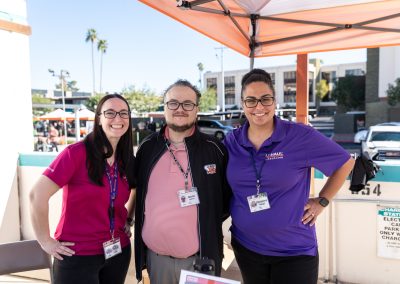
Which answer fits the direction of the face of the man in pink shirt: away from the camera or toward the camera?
toward the camera

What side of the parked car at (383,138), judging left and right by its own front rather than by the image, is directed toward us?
front

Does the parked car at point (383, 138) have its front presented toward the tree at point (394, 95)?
no

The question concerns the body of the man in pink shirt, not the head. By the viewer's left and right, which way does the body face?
facing the viewer

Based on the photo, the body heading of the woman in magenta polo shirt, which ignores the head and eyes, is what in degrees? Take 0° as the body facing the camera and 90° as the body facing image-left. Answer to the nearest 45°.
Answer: approximately 315°

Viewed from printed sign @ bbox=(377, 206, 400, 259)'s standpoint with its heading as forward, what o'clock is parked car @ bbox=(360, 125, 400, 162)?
The parked car is roughly at 6 o'clock from the printed sign.

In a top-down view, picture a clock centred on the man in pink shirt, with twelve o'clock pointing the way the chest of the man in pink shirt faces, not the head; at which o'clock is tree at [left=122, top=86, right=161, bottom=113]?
The tree is roughly at 6 o'clock from the man in pink shirt.

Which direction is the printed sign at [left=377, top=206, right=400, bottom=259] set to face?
toward the camera

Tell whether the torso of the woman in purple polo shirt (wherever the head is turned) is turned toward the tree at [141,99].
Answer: no

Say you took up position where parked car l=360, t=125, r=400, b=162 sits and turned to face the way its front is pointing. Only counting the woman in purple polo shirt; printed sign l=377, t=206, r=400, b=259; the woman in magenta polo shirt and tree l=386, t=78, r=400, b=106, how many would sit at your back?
1

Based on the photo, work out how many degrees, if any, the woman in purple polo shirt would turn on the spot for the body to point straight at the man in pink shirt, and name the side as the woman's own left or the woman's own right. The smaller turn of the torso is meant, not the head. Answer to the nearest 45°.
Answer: approximately 45° to the woman's own right

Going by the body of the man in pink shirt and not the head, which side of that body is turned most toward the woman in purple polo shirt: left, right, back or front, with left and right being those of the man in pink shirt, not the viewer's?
left

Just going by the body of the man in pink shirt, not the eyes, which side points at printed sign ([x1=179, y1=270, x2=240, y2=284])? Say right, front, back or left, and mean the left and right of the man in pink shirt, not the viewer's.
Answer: front

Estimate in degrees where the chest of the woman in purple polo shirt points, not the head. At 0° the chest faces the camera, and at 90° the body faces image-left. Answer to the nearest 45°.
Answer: approximately 45°

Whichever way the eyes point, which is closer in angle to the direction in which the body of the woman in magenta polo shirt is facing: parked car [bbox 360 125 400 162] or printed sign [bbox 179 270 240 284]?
the printed sign

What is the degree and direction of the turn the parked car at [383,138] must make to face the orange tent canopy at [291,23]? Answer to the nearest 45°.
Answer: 0° — it already faces it

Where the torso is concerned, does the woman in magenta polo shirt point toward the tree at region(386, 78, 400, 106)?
no

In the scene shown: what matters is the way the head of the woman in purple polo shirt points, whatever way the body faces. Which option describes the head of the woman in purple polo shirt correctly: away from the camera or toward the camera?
toward the camera
